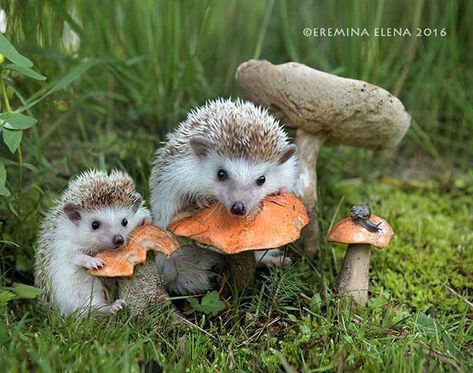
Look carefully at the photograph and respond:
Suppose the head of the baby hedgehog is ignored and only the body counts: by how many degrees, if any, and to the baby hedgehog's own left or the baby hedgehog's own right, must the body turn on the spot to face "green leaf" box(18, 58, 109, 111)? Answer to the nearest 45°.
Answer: approximately 135° to the baby hedgehog's own left

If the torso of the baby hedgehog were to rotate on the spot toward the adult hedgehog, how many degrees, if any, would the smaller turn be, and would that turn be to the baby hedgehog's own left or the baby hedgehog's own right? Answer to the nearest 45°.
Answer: approximately 45° to the baby hedgehog's own left

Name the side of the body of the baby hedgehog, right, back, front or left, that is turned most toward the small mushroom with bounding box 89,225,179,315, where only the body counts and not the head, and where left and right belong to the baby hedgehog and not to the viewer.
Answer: front

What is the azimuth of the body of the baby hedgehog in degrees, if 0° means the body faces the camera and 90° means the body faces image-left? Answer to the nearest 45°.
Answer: approximately 315°

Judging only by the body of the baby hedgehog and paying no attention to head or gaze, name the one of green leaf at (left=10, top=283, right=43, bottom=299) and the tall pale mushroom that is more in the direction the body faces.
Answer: the tall pale mushroom

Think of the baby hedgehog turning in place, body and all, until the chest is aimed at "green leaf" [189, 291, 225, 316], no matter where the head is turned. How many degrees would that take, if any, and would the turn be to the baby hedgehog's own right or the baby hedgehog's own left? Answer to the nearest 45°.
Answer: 0° — it already faces it
